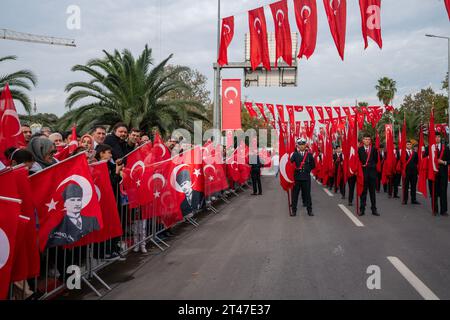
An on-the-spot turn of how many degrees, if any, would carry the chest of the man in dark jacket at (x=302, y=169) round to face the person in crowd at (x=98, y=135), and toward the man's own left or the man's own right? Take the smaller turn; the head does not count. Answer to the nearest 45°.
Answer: approximately 45° to the man's own right

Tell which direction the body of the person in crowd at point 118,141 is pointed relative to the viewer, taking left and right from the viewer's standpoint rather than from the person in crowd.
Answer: facing the viewer and to the right of the viewer

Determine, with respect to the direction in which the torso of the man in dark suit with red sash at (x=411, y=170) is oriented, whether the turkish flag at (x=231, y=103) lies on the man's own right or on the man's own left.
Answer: on the man's own right

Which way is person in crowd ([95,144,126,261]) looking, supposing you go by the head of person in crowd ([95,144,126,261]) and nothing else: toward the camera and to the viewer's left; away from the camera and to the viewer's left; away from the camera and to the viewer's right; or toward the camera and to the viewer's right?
toward the camera and to the viewer's right

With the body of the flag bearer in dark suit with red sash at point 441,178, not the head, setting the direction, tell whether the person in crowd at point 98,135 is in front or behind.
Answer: in front

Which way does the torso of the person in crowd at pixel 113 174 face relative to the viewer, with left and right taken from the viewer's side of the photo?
facing to the right of the viewer

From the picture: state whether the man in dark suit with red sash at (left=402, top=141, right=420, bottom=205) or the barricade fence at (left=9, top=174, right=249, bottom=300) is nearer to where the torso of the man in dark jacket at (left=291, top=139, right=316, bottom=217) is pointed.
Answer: the barricade fence
